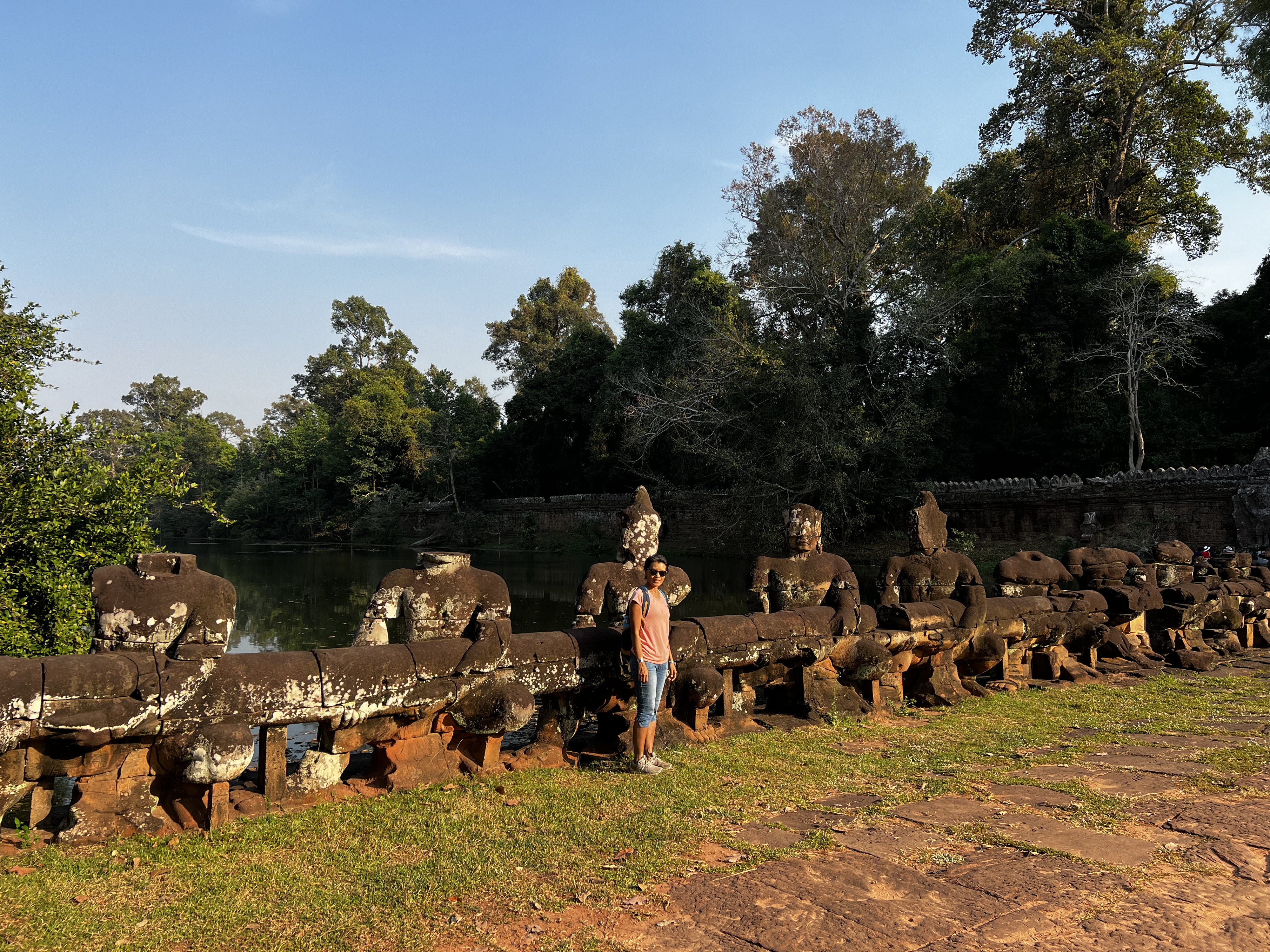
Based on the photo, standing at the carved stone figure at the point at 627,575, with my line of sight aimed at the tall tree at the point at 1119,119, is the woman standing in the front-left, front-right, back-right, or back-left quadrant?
back-right

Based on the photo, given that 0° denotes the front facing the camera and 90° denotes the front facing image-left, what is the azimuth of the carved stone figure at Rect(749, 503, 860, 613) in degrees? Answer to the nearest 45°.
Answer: approximately 0°

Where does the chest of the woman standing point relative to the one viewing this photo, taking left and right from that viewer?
facing the viewer and to the right of the viewer

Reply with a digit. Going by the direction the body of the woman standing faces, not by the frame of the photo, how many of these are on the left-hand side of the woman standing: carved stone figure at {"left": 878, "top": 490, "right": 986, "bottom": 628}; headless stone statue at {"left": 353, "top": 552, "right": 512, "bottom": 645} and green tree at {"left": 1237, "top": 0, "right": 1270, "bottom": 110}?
2

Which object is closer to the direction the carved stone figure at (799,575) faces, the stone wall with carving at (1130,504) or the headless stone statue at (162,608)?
the headless stone statue

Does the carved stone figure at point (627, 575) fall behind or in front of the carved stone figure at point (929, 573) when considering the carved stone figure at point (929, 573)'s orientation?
in front

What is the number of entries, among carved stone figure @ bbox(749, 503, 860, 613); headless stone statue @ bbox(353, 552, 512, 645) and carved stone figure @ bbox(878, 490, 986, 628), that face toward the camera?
3

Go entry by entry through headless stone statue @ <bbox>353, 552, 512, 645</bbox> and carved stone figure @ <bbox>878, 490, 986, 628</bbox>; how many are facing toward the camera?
2
